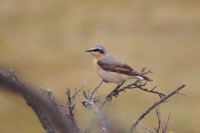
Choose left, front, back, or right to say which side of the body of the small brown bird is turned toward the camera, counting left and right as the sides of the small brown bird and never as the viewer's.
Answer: left
